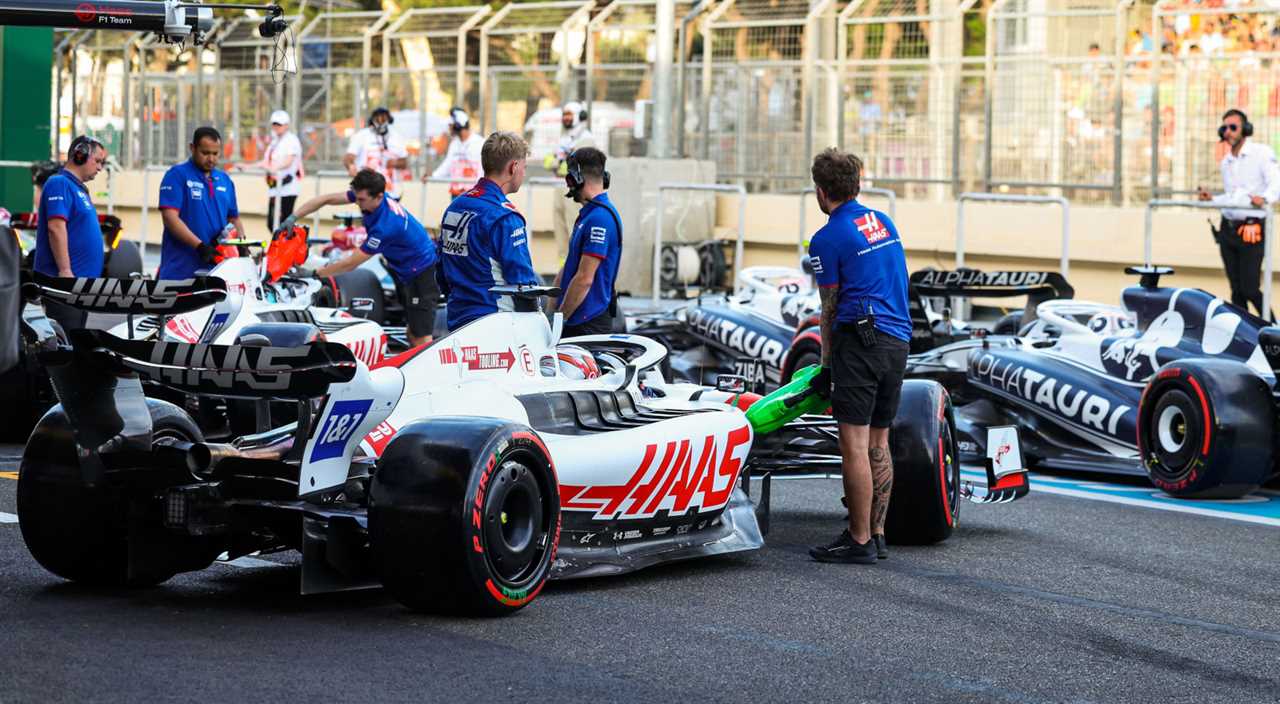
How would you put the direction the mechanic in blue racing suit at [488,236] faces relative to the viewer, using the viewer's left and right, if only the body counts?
facing away from the viewer and to the right of the viewer

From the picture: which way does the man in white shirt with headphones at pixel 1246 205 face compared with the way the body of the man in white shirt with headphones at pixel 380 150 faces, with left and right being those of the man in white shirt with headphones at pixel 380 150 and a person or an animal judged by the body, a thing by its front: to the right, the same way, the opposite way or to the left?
to the right

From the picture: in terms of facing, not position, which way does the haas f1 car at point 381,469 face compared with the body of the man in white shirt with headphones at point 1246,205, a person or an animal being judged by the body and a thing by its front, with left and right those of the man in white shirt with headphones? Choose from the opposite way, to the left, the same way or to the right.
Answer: the opposite way

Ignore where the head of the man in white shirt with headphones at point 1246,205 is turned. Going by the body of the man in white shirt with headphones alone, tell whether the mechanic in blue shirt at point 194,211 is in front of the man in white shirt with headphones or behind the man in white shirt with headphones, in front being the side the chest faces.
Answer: in front

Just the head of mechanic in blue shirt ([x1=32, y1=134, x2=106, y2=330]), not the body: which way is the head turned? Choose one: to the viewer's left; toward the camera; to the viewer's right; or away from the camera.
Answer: to the viewer's right

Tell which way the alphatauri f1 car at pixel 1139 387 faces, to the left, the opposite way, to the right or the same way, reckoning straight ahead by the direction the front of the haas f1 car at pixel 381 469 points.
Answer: to the left

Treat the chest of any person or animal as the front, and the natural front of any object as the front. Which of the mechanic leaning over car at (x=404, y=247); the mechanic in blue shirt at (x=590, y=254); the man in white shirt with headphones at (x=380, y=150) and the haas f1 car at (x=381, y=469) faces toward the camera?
the man in white shirt with headphones

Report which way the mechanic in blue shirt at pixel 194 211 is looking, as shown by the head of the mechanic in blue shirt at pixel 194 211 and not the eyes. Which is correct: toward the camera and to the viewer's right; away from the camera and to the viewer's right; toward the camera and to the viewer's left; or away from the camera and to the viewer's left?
toward the camera and to the viewer's right

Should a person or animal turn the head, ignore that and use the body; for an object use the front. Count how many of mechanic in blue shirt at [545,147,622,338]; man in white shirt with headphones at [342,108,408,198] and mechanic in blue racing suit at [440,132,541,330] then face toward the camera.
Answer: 1

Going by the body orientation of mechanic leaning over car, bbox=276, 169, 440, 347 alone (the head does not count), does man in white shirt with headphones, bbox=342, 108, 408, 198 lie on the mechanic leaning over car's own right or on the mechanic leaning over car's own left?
on the mechanic leaning over car's own right

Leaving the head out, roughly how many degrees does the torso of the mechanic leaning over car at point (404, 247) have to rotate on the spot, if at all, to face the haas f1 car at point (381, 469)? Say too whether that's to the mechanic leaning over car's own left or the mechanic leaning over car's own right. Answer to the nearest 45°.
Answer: approximately 90° to the mechanic leaning over car's own left

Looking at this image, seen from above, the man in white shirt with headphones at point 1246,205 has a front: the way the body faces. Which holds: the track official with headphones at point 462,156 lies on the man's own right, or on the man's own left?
on the man's own right
